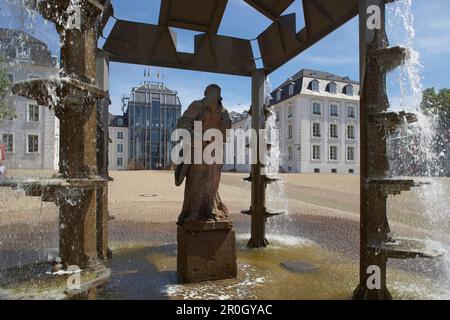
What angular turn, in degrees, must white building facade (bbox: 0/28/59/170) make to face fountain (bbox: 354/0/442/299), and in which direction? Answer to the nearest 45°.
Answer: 0° — it already faces it
